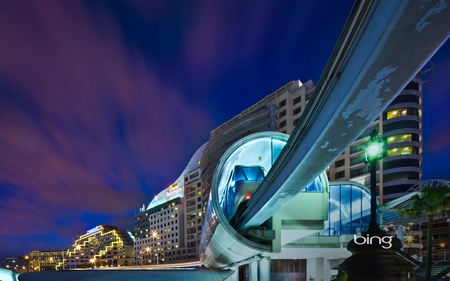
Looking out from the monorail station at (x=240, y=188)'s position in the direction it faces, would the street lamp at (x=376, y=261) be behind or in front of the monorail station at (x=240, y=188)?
in front
